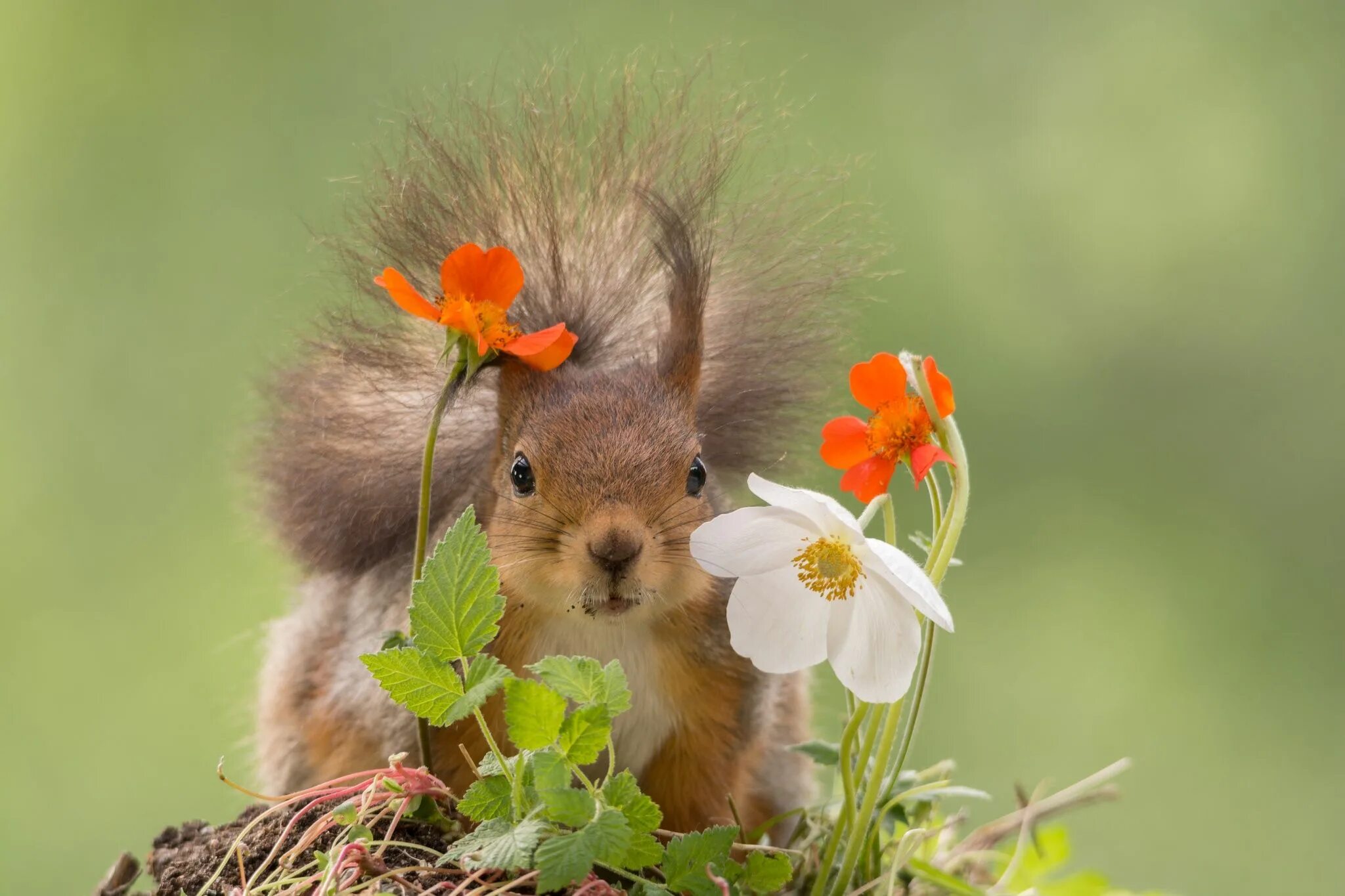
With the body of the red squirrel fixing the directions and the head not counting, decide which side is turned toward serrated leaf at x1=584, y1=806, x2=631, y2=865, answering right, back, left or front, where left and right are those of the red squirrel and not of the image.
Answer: front

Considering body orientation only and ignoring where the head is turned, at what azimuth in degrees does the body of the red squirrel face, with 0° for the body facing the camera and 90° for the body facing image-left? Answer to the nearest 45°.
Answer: approximately 0°

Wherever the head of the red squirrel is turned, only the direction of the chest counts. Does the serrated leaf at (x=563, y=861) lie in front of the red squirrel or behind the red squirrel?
in front
